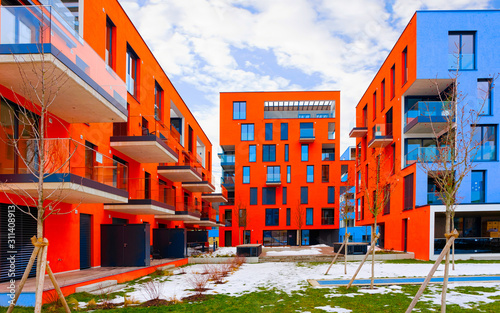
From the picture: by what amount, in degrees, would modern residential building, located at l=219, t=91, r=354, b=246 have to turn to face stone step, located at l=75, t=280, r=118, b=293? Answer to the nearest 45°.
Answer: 0° — it already faces it

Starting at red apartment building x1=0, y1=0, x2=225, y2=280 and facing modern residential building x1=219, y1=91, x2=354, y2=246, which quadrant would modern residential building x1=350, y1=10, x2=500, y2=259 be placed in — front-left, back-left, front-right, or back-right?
front-right

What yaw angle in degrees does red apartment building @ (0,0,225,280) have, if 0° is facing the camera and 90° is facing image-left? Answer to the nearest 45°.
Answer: approximately 270°

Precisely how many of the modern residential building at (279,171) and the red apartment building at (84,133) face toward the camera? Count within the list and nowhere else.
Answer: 1

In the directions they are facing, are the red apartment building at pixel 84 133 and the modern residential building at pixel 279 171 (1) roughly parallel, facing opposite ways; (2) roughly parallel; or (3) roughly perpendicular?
roughly perpendicular

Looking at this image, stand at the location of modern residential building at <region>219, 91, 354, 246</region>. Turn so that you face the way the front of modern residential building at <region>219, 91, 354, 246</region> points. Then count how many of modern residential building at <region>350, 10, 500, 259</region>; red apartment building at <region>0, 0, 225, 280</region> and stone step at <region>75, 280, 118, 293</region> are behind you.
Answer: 0

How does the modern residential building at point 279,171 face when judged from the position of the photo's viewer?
facing the viewer

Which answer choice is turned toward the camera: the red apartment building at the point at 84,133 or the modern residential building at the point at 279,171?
the modern residential building
